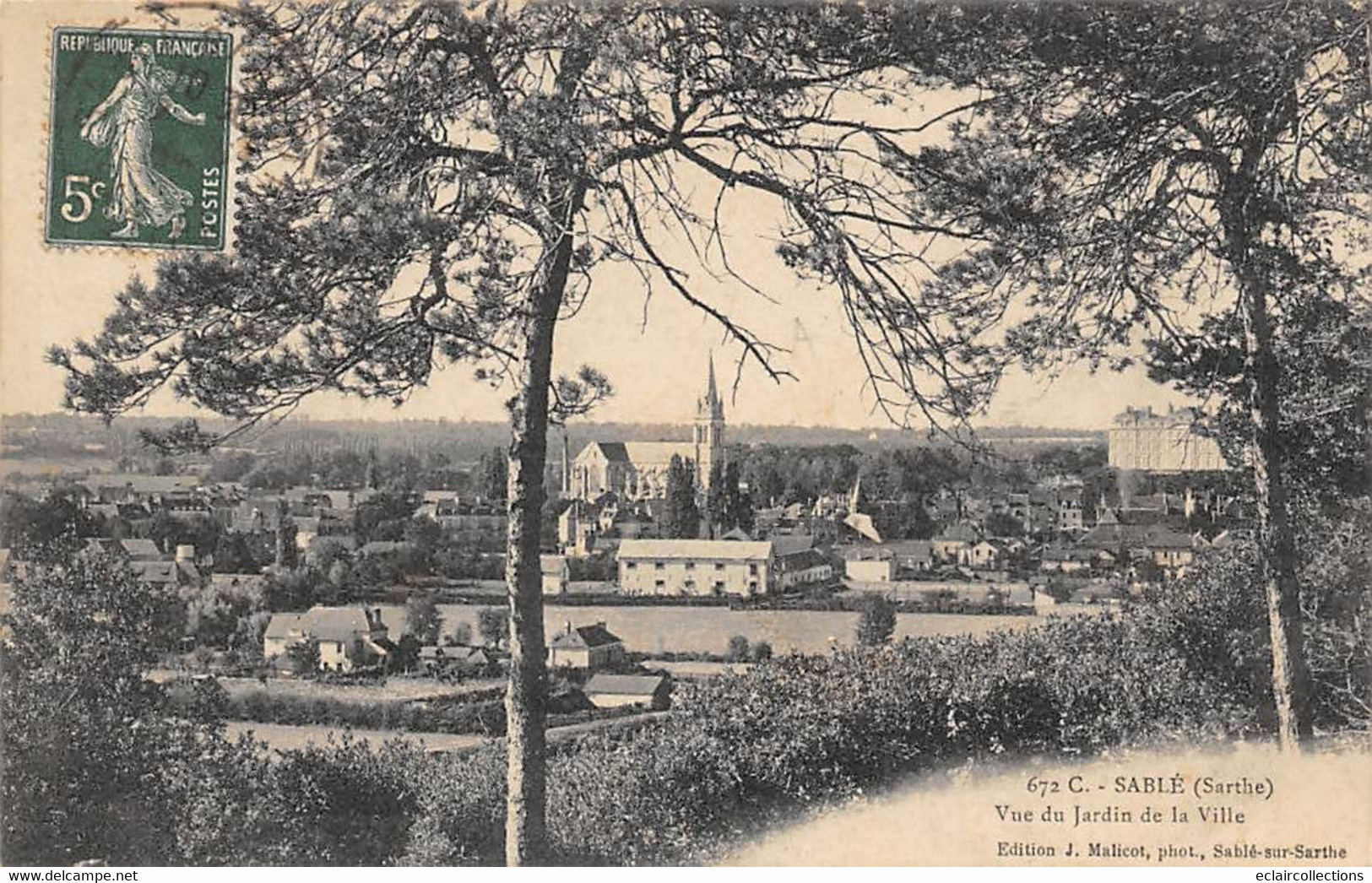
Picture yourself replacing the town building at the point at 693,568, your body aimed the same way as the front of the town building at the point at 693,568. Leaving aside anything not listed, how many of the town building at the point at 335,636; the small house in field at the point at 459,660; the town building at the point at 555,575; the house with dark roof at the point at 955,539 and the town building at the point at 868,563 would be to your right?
3

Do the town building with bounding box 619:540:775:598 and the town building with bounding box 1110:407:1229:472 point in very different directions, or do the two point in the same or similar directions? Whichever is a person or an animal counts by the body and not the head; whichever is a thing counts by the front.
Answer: same or similar directions

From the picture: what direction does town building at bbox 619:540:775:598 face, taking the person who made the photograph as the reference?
facing the viewer

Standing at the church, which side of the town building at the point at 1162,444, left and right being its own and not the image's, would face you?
right

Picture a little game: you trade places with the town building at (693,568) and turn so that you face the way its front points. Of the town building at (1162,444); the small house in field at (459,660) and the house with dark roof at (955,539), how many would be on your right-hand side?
1

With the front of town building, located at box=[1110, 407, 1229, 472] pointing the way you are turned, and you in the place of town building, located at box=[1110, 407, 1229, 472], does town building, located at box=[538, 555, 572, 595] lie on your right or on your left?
on your right

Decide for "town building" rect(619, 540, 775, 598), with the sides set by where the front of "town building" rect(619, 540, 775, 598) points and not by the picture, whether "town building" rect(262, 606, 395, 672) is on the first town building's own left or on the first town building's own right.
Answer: on the first town building's own right

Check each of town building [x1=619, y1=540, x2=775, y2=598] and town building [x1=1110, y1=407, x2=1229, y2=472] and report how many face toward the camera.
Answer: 2

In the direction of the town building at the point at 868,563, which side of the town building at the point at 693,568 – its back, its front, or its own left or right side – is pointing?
left

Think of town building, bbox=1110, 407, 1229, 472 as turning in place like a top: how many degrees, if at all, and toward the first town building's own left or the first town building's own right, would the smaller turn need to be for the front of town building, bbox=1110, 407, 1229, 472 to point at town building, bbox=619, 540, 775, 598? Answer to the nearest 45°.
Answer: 0° — it already faces it
